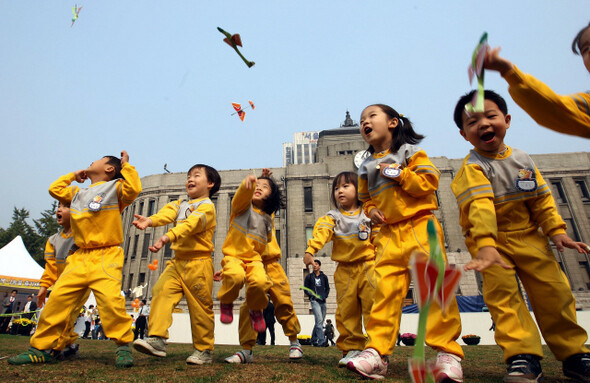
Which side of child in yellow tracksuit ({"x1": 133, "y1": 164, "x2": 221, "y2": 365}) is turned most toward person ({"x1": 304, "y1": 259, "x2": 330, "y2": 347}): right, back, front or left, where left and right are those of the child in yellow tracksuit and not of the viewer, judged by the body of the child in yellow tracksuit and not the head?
back

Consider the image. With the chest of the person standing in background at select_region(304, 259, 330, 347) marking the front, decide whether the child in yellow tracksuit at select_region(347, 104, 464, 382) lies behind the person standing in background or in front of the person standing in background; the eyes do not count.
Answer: in front

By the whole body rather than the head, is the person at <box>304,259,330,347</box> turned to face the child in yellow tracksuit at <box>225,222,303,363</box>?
yes

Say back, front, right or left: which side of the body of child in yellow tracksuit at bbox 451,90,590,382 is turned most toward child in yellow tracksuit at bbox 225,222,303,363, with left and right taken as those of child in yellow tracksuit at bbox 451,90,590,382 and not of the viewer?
right

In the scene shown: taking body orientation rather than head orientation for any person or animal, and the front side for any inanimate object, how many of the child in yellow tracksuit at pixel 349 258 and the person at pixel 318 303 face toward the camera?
2

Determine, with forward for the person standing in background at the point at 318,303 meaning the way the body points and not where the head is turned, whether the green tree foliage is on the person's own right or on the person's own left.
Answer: on the person's own right

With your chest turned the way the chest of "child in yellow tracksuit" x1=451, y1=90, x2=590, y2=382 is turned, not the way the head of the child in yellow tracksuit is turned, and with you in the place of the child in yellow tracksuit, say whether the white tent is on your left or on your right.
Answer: on your right
